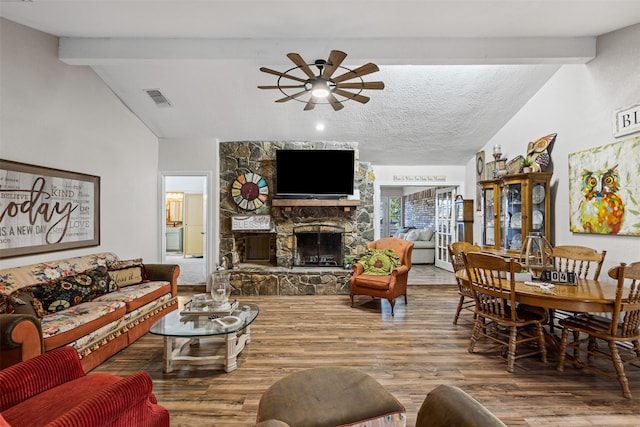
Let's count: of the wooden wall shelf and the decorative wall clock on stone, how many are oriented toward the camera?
2

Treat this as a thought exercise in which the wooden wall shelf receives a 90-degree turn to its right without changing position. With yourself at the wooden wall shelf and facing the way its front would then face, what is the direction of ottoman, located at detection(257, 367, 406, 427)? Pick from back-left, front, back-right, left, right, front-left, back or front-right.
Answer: left

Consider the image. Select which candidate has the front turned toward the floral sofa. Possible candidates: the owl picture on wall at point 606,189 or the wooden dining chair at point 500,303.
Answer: the owl picture on wall

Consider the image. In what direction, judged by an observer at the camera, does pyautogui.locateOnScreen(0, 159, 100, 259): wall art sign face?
facing the viewer and to the right of the viewer

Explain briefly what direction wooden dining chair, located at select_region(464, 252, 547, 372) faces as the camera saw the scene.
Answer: facing away from the viewer and to the right of the viewer

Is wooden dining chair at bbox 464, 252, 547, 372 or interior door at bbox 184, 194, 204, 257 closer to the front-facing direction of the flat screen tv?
the wooden dining chair

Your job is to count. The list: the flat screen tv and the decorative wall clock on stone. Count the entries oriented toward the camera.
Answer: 2

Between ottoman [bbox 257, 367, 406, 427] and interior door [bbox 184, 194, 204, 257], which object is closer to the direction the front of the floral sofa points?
the ottoman

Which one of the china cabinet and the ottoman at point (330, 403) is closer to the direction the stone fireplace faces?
the ottoman

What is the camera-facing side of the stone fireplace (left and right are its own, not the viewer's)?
front

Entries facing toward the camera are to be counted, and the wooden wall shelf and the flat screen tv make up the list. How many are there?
2

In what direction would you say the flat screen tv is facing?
toward the camera

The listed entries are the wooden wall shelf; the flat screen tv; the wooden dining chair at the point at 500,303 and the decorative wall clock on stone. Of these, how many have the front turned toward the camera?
3

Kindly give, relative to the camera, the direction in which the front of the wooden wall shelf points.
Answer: facing the viewer

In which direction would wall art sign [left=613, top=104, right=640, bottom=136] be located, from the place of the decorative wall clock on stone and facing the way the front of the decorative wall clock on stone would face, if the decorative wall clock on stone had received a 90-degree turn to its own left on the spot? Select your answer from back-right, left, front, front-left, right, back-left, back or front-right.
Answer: front-right

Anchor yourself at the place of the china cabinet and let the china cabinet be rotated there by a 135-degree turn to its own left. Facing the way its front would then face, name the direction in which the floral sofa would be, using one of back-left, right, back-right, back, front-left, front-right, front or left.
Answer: back-right

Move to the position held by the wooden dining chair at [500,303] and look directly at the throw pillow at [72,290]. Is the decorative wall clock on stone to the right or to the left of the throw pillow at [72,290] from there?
right

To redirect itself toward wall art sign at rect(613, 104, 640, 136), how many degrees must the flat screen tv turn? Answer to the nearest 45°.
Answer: approximately 45° to its left

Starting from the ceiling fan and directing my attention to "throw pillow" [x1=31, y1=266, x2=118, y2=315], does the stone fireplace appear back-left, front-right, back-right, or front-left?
front-right
